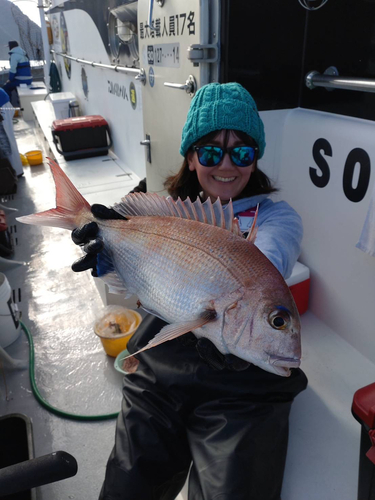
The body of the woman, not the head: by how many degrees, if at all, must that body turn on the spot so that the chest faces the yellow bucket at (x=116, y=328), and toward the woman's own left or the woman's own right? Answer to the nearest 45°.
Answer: approximately 135° to the woman's own right

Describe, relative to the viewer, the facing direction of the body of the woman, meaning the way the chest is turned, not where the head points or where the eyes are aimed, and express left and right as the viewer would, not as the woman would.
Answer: facing the viewer

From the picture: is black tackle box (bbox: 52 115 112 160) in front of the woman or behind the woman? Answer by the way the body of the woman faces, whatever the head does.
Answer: behind

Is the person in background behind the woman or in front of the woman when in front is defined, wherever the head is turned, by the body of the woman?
behind

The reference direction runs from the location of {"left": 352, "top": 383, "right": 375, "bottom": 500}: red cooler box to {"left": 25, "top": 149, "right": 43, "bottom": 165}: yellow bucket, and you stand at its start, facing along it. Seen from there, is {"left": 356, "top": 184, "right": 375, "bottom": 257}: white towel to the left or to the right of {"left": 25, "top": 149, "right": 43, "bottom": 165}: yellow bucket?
right

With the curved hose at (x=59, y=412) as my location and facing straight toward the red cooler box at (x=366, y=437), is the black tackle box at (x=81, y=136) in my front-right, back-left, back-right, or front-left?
back-left
